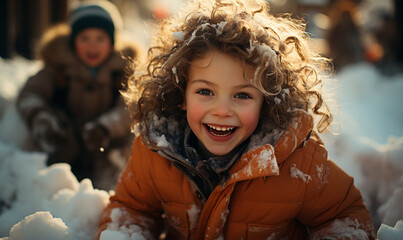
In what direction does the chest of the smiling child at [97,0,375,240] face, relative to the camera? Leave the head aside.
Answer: toward the camera

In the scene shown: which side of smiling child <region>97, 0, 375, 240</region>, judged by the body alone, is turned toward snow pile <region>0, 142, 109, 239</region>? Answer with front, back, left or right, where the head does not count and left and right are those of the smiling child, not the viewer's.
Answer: right
